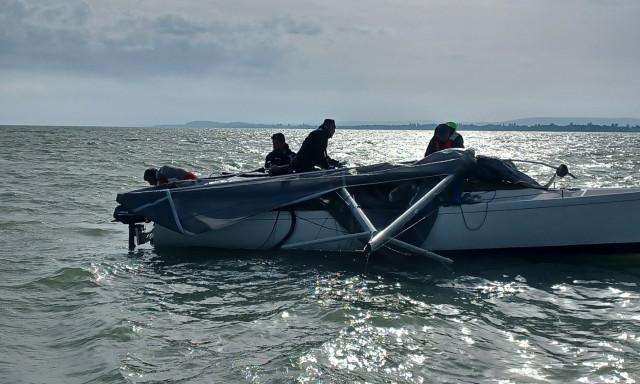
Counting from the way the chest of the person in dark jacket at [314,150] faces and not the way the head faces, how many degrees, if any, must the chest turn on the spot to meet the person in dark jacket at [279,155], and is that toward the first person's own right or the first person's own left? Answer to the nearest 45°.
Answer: approximately 135° to the first person's own left

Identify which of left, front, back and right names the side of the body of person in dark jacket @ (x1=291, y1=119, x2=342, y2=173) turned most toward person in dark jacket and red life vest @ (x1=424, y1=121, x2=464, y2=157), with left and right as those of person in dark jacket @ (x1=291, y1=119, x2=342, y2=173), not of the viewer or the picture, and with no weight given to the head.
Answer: front

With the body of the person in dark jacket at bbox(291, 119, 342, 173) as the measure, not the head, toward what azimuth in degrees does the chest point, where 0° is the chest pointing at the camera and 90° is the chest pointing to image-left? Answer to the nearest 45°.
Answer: approximately 270°

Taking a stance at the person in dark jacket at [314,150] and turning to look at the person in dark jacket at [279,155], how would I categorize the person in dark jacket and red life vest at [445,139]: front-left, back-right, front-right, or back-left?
back-right

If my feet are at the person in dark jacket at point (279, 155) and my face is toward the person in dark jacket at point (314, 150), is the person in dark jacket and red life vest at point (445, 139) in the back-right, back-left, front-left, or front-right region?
front-left
